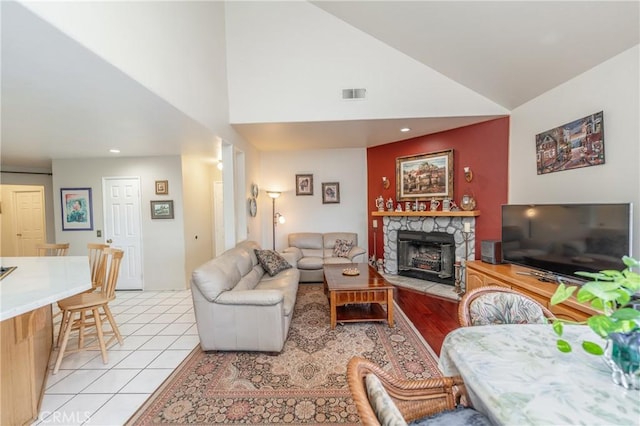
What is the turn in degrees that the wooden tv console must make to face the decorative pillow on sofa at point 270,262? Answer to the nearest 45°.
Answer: approximately 45° to its right

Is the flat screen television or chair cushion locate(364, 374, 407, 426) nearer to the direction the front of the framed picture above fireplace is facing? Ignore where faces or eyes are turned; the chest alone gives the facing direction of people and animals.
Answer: the chair cushion

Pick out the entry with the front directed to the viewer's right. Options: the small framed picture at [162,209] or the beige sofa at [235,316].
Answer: the beige sofa

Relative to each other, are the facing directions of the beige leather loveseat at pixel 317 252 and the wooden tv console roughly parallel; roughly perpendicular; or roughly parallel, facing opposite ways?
roughly perpendicular

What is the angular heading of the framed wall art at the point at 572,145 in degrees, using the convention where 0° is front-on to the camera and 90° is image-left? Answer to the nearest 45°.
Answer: approximately 45°

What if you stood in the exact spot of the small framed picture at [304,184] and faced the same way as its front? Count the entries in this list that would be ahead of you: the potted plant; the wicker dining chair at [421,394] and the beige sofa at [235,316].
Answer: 3

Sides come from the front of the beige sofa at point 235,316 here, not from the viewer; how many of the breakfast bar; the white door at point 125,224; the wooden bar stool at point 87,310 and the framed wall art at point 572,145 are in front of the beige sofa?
1

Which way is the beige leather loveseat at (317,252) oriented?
toward the camera

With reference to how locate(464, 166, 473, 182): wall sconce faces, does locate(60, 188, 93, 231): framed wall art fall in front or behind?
in front

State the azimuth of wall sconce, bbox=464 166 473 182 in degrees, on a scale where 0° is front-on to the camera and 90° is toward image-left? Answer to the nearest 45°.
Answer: approximately 45°

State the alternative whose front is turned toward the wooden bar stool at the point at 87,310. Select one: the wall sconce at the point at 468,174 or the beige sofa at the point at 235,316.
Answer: the wall sconce

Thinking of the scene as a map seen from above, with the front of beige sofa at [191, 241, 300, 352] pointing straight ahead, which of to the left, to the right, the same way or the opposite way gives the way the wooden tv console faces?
the opposite way

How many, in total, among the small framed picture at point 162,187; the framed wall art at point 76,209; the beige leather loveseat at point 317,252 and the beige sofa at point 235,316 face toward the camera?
3

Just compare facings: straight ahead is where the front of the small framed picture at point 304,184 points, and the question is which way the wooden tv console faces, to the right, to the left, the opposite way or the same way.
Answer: to the right

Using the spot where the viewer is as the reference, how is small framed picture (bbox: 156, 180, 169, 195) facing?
facing the viewer

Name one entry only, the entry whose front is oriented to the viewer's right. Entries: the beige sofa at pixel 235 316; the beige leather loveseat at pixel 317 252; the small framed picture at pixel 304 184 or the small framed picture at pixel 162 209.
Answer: the beige sofa

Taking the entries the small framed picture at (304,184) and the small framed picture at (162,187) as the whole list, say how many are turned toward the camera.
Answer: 2

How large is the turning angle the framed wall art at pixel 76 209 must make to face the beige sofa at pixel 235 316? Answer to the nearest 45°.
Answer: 0° — it already faces it

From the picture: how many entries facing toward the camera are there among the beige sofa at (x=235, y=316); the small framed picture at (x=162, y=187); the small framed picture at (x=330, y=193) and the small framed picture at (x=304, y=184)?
3
